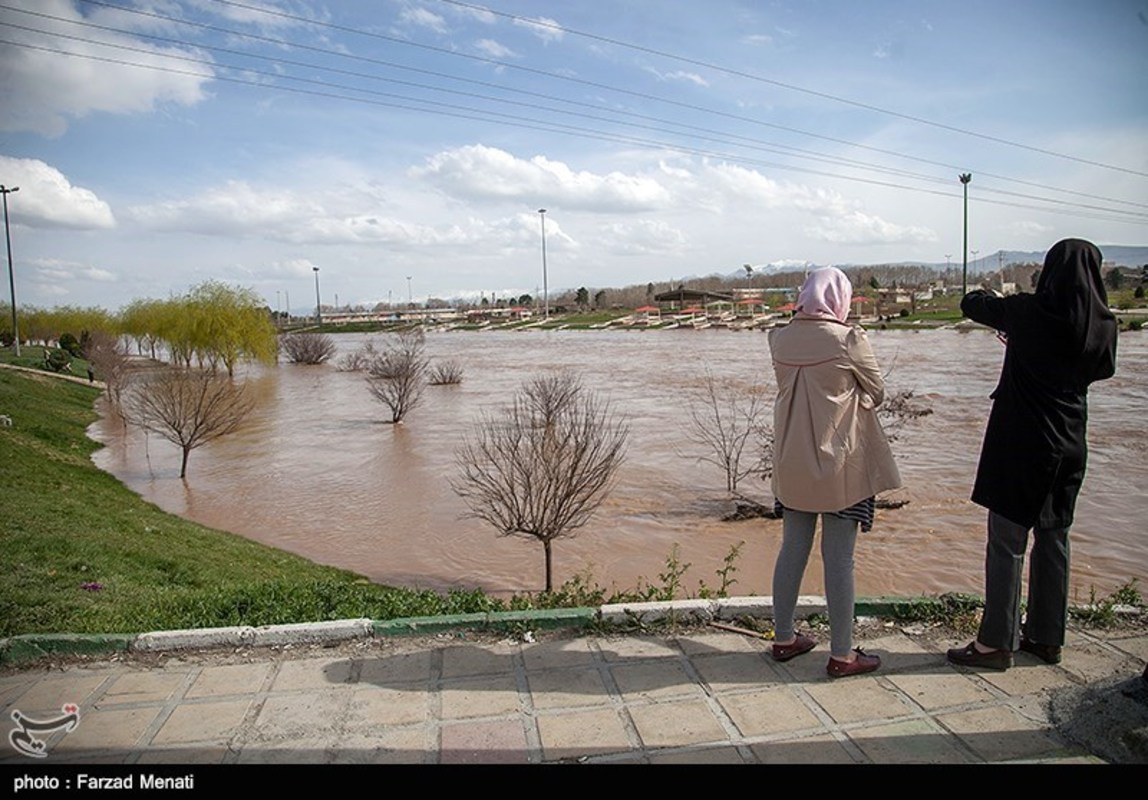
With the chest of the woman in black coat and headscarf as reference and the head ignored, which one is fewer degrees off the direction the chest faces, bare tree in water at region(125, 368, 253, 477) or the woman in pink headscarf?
the bare tree in water

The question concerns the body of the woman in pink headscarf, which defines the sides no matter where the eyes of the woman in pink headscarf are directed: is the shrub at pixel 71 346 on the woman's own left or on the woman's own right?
on the woman's own left

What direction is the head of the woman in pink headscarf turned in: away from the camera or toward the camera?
away from the camera

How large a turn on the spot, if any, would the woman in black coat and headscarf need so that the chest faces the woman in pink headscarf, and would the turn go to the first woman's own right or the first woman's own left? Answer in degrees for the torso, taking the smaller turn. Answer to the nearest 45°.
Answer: approximately 90° to the first woman's own left

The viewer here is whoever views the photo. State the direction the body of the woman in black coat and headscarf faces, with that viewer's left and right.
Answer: facing away from the viewer and to the left of the viewer

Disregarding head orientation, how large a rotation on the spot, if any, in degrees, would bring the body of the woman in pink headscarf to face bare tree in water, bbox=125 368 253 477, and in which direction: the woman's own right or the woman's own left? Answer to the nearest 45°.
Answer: approximately 90° to the woman's own left

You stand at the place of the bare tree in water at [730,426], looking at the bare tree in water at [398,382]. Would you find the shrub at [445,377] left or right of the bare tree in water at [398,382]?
right

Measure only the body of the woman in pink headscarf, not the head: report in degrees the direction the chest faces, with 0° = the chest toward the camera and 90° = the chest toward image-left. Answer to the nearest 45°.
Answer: approximately 225°

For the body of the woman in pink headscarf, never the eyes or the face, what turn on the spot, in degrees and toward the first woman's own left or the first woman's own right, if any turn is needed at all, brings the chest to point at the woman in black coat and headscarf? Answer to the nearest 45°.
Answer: approximately 45° to the first woman's own right
